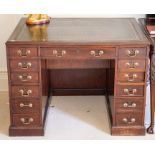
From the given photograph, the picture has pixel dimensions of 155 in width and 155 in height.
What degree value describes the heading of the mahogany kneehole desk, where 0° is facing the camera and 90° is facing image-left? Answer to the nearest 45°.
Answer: approximately 0°
